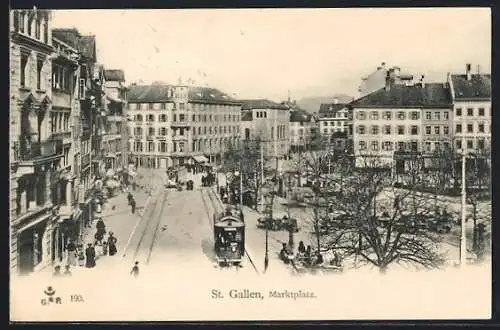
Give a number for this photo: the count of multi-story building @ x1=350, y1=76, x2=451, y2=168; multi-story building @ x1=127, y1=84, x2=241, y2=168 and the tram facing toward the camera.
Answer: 3

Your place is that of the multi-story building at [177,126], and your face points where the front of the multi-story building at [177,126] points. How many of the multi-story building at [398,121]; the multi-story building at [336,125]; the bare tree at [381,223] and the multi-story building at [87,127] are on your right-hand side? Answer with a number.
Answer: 1

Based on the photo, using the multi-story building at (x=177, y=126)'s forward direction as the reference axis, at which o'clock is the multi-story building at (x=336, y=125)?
the multi-story building at (x=336, y=125) is roughly at 9 o'clock from the multi-story building at (x=177, y=126).

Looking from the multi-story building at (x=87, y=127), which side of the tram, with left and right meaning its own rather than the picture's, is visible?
right

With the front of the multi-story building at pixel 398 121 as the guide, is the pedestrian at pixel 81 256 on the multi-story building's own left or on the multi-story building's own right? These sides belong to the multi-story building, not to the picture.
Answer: on the multi-story building's own right

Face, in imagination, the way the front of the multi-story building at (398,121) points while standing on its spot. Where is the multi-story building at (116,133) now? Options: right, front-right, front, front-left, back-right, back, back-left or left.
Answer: right

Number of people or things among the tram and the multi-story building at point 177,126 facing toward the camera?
2

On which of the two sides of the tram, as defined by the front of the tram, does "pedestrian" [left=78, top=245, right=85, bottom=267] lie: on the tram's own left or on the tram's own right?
on the tram's own right

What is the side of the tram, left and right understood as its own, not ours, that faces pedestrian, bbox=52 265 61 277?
right

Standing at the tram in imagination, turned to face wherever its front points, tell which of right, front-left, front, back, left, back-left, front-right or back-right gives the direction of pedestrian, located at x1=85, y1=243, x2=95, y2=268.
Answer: right

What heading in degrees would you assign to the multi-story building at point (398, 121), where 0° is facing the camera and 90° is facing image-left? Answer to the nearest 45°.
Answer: approximately 0°
